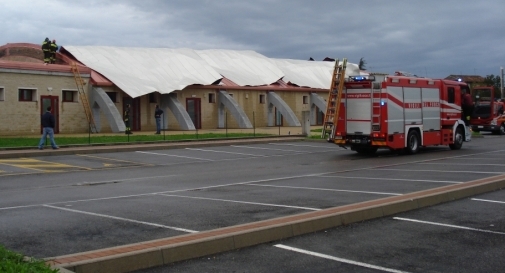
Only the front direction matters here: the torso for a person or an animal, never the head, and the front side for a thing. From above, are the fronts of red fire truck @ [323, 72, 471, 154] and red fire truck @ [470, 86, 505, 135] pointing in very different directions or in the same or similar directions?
very different directions

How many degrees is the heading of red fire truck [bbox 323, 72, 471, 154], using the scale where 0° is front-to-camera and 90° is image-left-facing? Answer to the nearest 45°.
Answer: approximately 225°

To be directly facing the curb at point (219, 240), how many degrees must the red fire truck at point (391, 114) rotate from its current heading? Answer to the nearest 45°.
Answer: approximately 135° to its right
